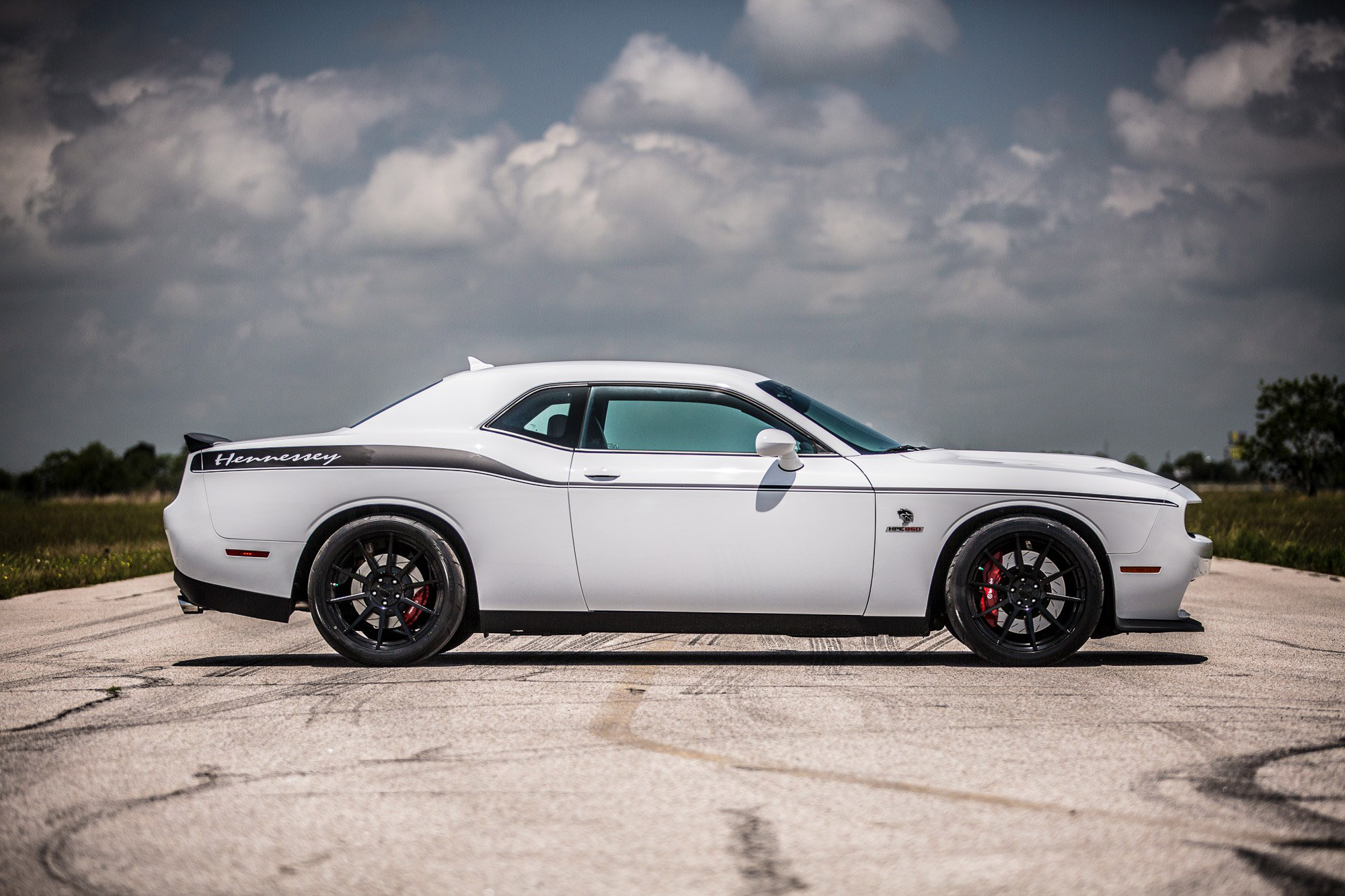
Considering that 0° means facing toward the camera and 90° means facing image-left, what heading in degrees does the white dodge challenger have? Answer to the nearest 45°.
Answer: approximately 270°
